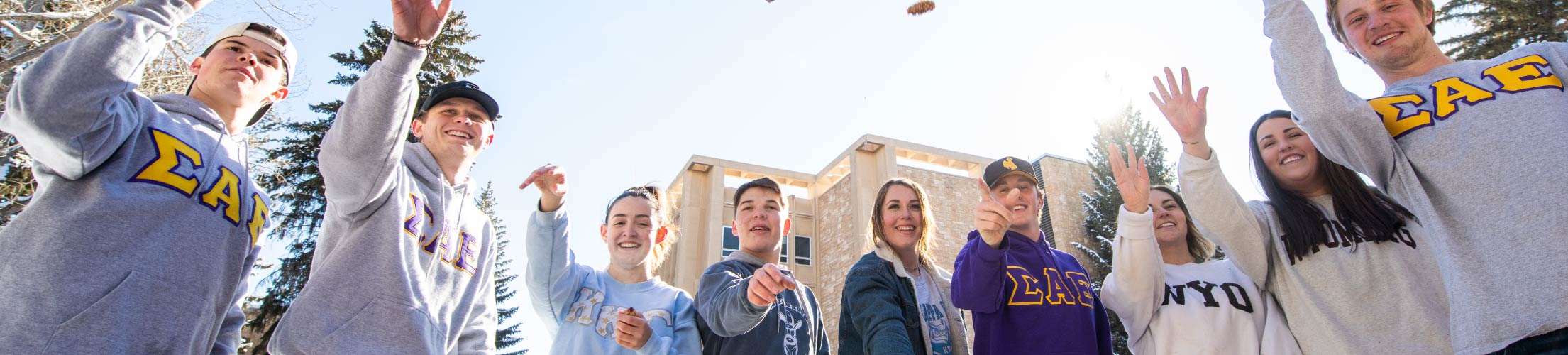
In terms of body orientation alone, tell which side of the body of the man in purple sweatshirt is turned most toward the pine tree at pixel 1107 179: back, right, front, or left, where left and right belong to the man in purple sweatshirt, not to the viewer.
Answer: back

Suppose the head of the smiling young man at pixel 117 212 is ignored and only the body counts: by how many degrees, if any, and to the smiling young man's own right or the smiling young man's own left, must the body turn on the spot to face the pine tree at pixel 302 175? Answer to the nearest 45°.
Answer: approximately 135° to the smiling young man's own left

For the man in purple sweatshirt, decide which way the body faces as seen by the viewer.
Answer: toward the camera

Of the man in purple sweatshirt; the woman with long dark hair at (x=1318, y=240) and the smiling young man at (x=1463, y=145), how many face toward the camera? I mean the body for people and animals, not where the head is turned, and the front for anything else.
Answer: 3

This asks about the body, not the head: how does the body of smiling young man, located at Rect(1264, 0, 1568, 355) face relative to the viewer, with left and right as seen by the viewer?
facing the viewer

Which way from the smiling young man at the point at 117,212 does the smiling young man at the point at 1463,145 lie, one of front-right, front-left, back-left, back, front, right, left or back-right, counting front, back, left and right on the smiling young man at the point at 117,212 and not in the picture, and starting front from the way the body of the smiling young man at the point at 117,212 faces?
front

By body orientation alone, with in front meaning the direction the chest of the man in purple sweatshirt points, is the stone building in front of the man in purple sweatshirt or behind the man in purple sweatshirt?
behind

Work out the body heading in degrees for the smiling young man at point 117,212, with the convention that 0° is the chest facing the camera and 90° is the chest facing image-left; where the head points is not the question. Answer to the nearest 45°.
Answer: approximately 315°

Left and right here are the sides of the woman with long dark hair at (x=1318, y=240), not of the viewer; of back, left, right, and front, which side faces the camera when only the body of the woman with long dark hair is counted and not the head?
front
